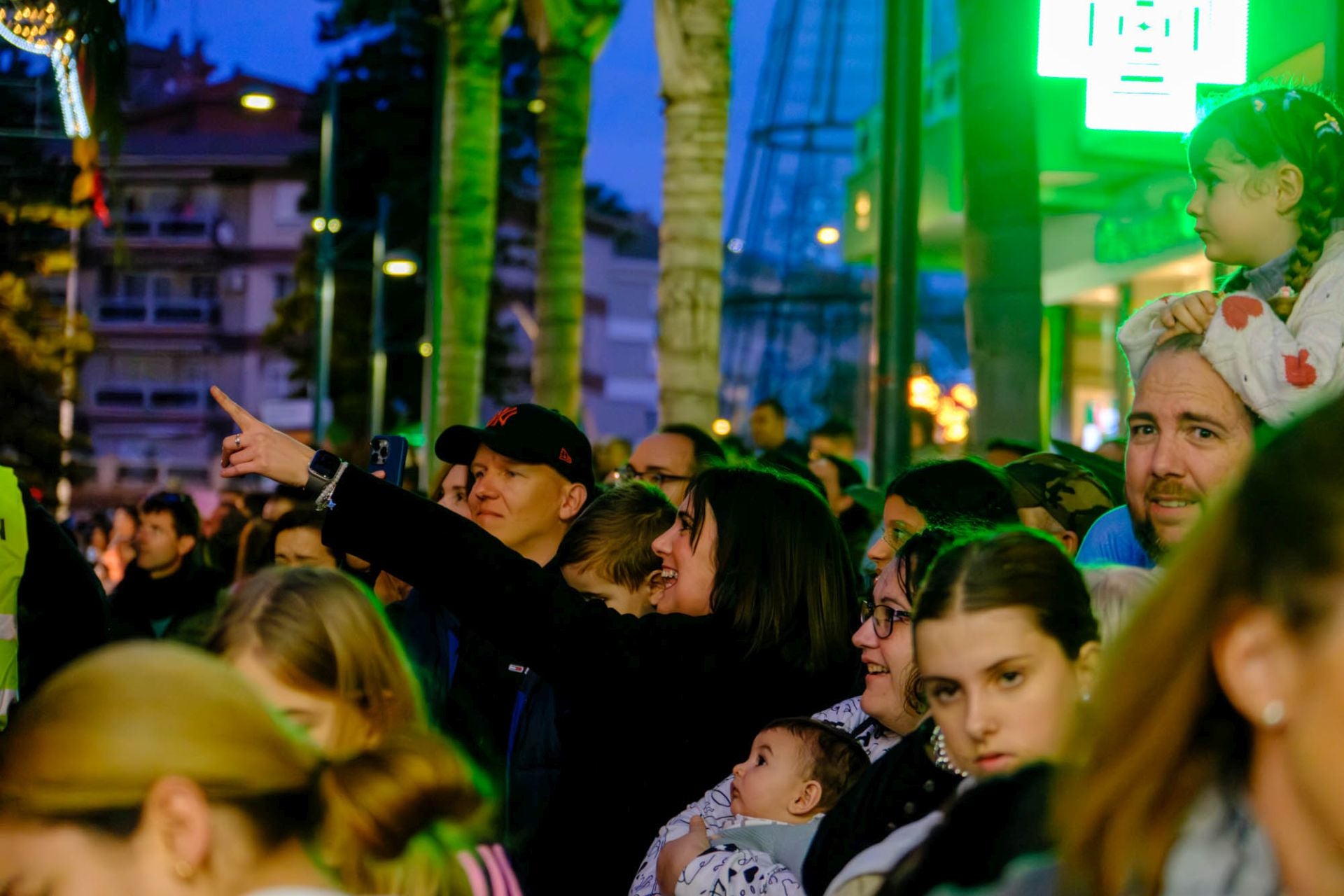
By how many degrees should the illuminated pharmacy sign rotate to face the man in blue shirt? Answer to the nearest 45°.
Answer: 0° — it already faces them

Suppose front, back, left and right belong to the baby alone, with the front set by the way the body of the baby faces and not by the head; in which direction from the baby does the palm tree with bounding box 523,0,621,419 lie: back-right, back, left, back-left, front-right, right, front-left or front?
right

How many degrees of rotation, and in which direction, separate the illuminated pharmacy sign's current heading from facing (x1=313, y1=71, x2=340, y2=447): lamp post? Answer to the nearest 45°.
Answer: approximately 135° to its right

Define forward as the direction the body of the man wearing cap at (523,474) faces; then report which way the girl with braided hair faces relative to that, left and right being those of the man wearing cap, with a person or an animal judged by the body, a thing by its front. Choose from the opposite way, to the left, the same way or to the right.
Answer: the same way

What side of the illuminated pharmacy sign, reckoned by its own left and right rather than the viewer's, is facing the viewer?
front

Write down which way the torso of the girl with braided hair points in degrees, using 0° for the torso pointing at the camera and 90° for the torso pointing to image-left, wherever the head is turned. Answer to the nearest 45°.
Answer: approximately 90°

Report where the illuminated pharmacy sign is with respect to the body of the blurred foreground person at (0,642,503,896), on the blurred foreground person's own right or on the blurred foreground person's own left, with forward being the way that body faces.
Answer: on the blurred foreground person's own right

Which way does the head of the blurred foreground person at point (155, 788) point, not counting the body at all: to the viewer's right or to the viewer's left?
to the viewer's left

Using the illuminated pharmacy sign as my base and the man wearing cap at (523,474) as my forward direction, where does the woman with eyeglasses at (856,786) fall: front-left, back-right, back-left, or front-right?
front-left

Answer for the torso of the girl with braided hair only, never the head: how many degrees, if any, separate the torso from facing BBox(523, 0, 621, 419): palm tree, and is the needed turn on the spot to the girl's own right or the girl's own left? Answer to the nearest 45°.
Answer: approximately 45° to the girl's own right

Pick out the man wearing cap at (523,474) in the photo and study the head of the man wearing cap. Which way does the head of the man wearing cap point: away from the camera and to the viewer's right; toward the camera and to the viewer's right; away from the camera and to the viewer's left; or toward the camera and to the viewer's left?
toward the camera and to the viewer's left

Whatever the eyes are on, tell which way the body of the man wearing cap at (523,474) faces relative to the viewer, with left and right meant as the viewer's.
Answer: facing the viewer and to the left of the viewer

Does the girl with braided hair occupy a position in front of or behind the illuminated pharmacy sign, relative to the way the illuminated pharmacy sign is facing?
in front

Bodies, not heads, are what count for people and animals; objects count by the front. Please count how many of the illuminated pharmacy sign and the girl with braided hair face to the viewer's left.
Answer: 1
